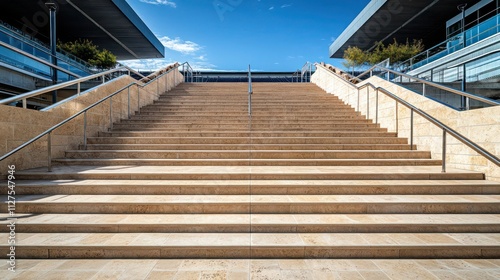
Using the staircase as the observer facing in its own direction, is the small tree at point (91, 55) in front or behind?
behind

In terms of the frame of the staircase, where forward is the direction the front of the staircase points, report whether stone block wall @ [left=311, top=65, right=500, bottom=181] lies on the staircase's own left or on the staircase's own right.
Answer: on the staircase's own left

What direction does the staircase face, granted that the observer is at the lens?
facing the viewer

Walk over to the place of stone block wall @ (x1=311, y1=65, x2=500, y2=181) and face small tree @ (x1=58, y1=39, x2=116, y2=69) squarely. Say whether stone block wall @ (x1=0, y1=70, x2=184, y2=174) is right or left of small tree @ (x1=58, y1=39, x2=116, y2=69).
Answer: left

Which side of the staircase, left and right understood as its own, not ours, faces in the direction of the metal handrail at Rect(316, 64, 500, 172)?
left

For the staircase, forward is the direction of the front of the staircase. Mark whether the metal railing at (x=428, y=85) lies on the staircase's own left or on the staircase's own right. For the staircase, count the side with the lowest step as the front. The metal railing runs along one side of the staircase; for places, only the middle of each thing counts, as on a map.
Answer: on the staircase's own left
